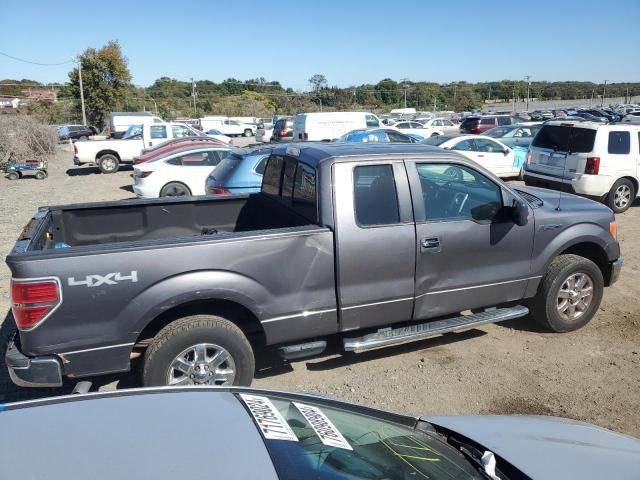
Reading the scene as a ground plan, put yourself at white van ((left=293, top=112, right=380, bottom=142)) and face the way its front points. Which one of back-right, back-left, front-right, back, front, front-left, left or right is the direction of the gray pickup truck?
back-right

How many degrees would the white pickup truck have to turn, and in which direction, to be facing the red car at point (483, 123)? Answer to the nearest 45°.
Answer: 0° — it already faces it

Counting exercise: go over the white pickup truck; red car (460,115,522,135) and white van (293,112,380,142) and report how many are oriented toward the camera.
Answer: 0

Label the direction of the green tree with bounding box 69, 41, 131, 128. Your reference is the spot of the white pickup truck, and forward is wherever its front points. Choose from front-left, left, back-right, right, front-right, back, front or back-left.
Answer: left

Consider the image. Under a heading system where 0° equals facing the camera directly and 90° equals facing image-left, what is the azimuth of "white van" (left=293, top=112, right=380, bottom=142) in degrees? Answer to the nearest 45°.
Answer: approximately 225°

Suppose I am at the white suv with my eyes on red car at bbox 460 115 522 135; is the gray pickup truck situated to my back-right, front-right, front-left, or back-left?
back-left

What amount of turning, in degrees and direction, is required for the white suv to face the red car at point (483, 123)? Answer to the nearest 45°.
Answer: approximately 45° to its left

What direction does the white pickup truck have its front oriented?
to the viewer's right

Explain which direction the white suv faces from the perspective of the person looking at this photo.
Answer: facing away from the viewer and to the right of the viewer

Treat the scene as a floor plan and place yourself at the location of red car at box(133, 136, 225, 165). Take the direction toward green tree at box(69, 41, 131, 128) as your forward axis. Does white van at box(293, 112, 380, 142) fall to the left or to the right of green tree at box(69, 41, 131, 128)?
right
